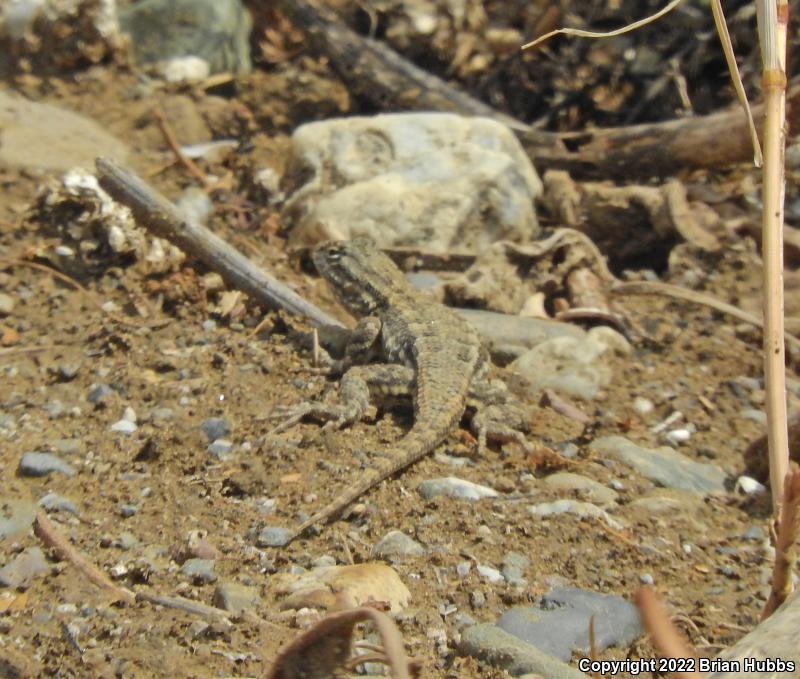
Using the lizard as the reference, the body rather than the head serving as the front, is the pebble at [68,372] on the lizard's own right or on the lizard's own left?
on the lizard's own left

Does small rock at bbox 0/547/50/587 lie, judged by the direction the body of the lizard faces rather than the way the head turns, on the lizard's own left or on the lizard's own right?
on the lizard's own left

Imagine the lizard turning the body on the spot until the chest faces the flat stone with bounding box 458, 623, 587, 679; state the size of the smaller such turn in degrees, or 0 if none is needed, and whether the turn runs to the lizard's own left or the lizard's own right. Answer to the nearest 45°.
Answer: approximately 135° to the lizard's own left

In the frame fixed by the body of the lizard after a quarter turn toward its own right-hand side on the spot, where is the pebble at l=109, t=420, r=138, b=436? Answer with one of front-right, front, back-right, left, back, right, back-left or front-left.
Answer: back

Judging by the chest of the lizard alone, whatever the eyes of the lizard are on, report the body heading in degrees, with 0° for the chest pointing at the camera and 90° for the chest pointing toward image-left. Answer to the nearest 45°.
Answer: approximately 135°

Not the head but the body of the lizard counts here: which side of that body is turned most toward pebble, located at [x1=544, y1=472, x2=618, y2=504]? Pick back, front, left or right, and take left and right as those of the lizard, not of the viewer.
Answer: back

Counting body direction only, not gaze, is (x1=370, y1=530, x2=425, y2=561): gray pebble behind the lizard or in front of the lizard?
behind

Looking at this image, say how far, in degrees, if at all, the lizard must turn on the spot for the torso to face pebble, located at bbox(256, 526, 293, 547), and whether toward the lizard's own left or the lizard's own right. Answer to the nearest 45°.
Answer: approximately 135° to the lizard's own left

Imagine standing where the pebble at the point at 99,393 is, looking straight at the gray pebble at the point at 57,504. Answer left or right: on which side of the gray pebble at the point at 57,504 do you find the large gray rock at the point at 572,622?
left

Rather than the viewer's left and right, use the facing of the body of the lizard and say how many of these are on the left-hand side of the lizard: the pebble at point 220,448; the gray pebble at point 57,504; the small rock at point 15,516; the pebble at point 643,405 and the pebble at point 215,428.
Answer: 4

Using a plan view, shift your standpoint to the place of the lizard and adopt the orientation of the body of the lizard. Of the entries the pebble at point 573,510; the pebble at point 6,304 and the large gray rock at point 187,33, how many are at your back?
1

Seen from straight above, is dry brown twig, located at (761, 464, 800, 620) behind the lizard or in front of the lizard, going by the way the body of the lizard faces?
behind

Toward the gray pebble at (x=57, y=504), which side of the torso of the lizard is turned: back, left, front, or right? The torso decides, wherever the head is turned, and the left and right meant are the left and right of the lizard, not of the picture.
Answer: left

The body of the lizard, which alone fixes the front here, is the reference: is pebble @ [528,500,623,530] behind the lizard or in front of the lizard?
behind

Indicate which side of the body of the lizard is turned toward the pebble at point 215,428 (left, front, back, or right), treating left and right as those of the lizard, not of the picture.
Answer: left

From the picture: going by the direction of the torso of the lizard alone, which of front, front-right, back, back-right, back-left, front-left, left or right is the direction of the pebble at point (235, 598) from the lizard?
back-left
